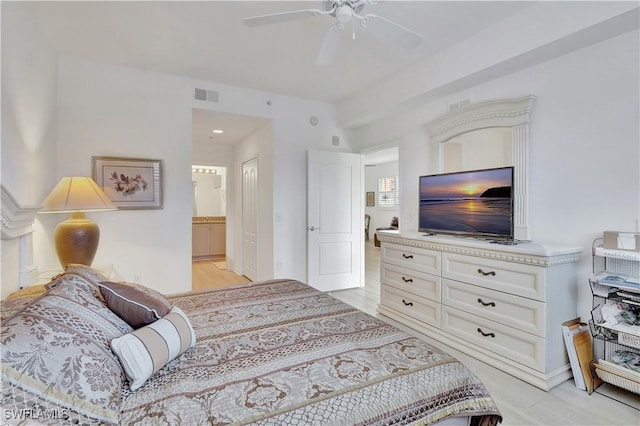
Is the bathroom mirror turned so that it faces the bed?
yes

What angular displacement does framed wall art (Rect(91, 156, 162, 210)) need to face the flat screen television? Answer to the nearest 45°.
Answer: approximately 45° to its left

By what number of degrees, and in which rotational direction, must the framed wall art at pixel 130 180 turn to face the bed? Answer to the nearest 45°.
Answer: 0° — it already faces it

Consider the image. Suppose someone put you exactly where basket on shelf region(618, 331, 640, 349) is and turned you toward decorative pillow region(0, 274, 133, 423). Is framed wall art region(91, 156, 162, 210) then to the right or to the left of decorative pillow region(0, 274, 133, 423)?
right

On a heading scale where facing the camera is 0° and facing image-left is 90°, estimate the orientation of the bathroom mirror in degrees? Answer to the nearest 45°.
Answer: approximately 0°

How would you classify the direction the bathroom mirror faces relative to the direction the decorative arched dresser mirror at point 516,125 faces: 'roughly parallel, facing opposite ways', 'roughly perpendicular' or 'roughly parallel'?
roughly perpendicular

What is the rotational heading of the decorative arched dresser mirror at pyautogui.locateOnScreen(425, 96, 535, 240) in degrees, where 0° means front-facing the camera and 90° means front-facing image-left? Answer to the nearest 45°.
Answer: approximately 45°

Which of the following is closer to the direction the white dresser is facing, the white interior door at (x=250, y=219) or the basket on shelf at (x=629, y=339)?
the white interior door
